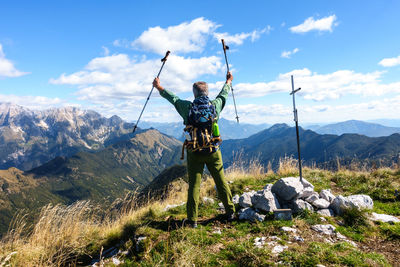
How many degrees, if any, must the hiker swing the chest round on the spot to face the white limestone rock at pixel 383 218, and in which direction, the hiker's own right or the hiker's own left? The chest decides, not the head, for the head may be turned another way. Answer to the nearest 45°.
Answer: approximately 90° to the hiker's own right

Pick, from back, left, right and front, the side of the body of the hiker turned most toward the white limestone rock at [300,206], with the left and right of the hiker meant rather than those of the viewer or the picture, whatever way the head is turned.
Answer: right

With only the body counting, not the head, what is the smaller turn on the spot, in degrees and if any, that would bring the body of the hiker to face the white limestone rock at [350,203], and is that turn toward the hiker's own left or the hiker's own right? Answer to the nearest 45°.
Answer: approximately 90° to the hiker's own right

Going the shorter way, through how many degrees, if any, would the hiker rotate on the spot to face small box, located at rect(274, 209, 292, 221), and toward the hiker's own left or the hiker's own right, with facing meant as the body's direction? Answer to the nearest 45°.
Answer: approximately 90° to the hiker's own right

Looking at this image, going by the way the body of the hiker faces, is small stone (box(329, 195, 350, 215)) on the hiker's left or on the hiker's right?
on the hiker's right

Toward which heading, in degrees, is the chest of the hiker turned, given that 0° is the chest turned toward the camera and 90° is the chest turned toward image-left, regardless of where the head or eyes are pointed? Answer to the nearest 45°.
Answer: approximately 180°

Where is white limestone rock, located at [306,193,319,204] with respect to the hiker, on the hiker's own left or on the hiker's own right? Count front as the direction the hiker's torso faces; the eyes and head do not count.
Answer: on the hiker's own right

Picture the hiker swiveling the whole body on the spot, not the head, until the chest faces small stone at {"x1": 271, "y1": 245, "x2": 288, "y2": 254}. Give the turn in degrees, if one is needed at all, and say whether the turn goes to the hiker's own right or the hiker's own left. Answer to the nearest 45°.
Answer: approximately 135° to the hiker's own right
